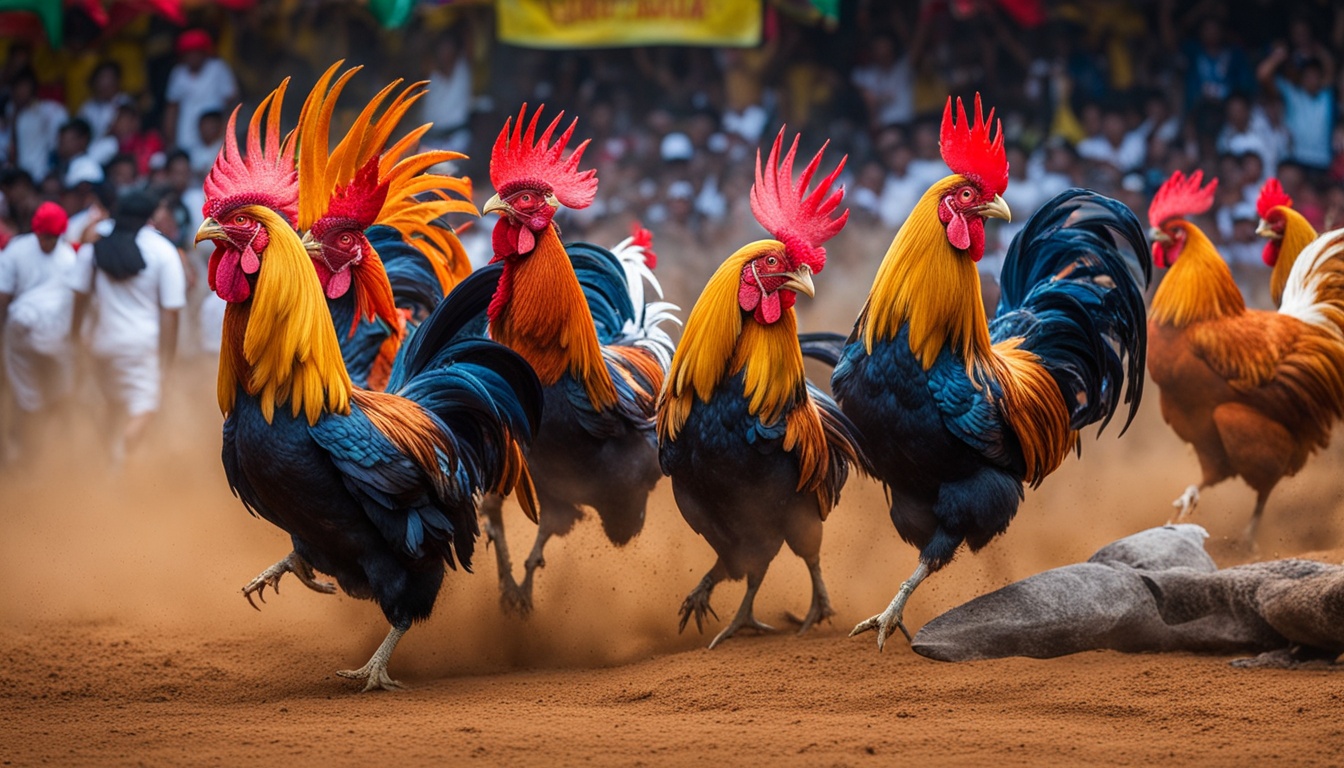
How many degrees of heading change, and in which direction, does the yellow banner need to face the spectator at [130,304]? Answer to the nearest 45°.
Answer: approximately 45° to its right

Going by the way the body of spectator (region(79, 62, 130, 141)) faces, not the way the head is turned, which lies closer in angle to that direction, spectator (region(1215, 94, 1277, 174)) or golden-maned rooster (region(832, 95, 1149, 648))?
the golden-maned rooster

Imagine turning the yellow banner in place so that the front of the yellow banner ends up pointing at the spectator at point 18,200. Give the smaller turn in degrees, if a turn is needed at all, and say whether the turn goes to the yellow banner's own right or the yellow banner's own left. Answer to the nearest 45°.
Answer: approximately 90° to the yellow banner's own right

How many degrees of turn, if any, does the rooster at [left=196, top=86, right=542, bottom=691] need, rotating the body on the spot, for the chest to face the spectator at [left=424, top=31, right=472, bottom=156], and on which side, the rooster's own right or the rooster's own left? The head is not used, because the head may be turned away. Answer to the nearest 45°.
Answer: approximately 135° to the rooster's own right

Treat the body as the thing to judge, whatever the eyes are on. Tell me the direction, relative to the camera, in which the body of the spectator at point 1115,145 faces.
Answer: toward the camera

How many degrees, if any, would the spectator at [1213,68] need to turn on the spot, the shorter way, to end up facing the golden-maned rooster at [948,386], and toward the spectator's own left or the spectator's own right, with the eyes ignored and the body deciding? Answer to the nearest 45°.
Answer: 0° — they already face it

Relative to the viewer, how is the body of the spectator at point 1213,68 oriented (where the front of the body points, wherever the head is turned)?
toward the camera

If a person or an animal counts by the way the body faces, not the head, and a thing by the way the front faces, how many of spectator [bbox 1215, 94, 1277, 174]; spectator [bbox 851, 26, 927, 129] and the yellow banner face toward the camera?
3

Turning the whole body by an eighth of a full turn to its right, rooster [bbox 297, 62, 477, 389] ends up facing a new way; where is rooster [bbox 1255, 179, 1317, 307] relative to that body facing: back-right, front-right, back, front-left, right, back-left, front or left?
back

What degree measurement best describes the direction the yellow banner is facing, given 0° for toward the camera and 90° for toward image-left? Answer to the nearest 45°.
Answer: approximately 0°

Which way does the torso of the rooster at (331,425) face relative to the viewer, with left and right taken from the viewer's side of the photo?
facing the viewer and to the left of the viewer

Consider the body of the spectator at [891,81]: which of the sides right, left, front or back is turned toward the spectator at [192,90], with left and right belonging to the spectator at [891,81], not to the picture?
right
